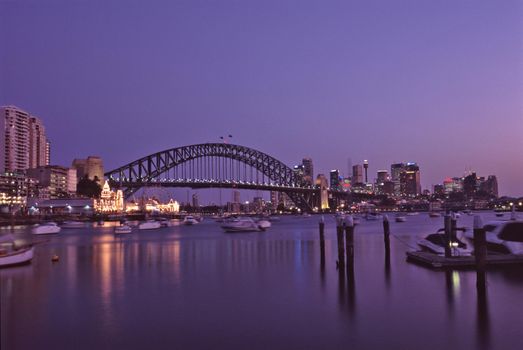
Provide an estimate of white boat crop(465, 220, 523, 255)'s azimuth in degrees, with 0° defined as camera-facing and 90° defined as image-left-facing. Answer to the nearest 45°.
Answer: approximately 90°

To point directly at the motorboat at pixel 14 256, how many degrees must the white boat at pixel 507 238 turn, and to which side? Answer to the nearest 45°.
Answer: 0° — it already faces it

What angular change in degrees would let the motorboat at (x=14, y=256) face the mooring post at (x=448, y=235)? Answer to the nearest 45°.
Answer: approximately 45° to its right

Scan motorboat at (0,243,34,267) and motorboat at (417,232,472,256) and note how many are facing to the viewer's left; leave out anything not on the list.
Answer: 1

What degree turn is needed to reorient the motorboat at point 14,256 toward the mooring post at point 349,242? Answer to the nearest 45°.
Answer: approximately 45° to its right

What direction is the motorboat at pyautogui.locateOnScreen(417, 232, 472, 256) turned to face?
to the viewer's left

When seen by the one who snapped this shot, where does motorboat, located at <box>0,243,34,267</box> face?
facing to the right of the viewer

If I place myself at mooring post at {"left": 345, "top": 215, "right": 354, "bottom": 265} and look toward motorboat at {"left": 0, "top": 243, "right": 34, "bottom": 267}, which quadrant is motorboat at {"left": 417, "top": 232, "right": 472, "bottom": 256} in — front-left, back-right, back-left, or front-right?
back-right

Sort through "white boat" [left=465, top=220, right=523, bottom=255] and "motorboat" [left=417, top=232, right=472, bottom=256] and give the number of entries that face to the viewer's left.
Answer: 2

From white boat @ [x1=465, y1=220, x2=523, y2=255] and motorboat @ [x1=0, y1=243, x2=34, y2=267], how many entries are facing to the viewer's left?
1

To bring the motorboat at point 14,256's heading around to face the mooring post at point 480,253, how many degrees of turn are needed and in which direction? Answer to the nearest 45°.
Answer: approximately 45° to its right
